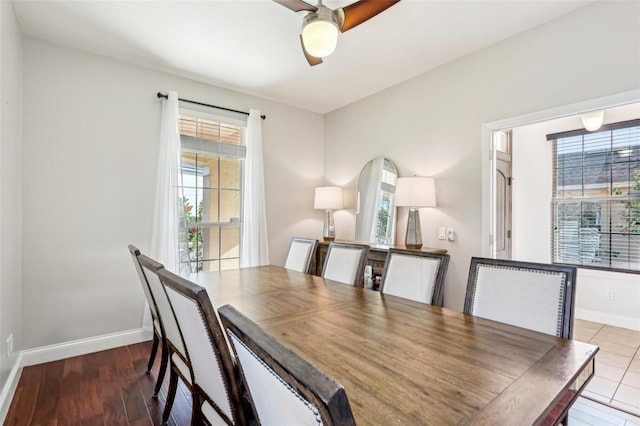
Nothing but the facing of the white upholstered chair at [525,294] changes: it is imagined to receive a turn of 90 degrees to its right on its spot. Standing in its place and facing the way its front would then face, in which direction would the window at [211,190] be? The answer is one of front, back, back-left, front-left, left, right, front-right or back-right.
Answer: front-left

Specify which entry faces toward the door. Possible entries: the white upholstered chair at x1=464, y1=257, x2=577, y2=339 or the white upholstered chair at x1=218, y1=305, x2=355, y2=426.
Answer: the white upholstered chair at x1=218, y1=305, x2=355, y2=426

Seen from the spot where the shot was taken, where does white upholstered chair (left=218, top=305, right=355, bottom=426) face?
facing away from the viewer and to the right of the viewer

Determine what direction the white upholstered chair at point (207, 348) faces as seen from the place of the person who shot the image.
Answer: facing away from the viewer and to the right of the viewer

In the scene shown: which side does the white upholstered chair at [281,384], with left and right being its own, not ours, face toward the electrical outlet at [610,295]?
front

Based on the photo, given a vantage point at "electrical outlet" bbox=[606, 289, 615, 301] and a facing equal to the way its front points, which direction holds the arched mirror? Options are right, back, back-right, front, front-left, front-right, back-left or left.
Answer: front-right

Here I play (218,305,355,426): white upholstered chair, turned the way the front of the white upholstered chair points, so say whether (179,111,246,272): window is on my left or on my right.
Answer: on my left

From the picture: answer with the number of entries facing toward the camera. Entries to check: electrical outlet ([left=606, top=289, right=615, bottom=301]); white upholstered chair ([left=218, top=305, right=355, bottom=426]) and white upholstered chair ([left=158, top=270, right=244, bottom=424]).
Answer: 1

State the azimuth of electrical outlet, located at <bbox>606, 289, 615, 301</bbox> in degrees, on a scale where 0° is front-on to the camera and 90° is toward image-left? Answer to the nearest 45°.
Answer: approximately 0°

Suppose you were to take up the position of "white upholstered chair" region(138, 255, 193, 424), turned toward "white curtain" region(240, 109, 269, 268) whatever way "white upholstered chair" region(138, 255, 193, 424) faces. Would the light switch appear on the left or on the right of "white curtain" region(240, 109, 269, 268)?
right

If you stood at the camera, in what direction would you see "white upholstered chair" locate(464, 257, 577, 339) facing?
facing the viewer and to the left of the viewer

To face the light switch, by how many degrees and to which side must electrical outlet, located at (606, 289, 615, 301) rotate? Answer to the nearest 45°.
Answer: approximately 45° to its right

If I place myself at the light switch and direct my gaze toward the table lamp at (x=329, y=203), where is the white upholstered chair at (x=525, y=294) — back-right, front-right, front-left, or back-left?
back-left
